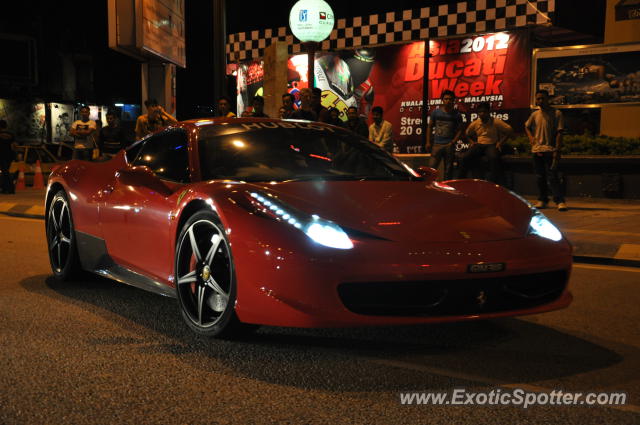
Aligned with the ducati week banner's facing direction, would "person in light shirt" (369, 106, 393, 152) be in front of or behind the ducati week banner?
in front

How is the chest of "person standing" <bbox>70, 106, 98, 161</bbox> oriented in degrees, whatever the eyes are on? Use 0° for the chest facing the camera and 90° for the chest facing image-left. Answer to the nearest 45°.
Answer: approximately 0°

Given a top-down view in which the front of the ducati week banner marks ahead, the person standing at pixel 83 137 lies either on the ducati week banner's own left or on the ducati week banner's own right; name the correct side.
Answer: on the ducati week banner's own right

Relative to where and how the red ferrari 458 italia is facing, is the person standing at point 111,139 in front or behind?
behind

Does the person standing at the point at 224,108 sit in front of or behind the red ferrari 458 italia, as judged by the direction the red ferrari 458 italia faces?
behind

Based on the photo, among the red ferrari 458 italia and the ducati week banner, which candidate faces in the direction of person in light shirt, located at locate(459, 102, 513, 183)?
the ducati week banner

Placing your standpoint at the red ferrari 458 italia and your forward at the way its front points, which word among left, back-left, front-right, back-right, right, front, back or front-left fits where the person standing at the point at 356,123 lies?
back-left

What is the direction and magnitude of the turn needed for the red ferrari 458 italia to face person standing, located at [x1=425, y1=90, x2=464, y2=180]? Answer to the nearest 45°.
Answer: approximately 135° to its left

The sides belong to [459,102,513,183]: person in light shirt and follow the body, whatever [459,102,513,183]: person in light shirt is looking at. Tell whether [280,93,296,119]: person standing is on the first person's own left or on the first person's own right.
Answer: on the first person's own right
